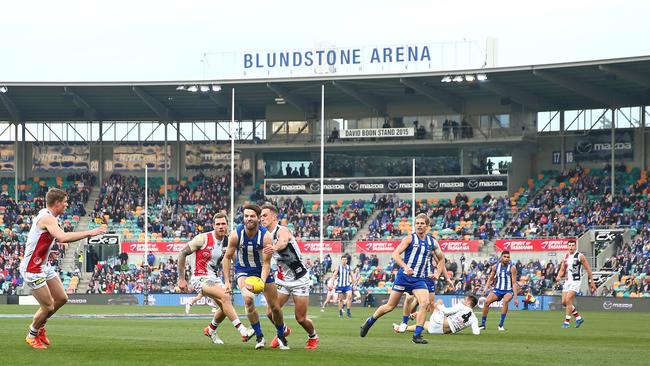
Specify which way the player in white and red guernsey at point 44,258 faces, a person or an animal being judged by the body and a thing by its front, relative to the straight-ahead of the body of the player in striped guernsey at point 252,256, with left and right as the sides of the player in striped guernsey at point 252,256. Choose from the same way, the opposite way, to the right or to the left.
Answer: to the left

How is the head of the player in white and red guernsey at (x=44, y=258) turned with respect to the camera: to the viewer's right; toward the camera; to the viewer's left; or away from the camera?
to the viewer's right

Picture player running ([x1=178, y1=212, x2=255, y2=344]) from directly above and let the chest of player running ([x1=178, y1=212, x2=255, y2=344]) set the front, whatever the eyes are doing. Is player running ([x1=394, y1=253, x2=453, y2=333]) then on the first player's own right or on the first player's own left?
on the first player's own left

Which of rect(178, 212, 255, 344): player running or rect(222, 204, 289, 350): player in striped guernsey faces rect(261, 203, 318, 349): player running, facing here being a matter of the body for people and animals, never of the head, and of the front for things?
rect(178, 212, 255, 344): player running

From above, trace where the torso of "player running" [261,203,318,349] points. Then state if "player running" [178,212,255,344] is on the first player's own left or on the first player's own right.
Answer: on the first player's own right

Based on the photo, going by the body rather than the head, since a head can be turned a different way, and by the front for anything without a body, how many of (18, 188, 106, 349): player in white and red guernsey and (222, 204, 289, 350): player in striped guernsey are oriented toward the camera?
1

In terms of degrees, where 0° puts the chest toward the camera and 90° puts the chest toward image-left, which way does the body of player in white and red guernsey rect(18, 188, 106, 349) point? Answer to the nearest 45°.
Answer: approximately 270°

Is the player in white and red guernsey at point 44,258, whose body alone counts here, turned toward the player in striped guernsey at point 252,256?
yes

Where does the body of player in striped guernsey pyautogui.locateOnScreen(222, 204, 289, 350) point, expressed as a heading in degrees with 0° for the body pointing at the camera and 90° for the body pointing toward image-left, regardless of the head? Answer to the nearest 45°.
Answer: approximately 0°

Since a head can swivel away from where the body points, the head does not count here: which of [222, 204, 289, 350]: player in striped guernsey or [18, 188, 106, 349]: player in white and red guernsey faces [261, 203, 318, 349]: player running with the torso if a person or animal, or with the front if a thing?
[18, 188, 106, 349]: player in white and red guernsey
